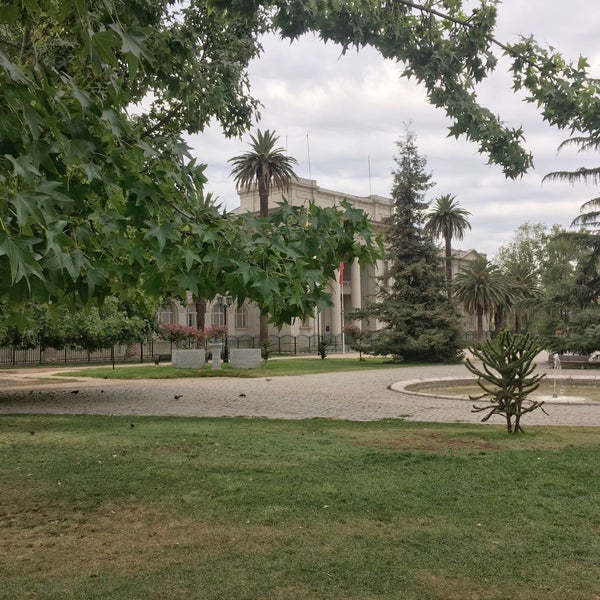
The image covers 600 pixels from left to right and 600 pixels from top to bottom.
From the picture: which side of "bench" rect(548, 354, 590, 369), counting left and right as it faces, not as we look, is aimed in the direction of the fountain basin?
front

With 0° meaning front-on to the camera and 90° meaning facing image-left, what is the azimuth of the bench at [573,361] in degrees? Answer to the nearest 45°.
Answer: approximately 0°

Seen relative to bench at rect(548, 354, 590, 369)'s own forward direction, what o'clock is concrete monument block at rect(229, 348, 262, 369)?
The concrete monument block is roughly at 2 o'clock from the bench.

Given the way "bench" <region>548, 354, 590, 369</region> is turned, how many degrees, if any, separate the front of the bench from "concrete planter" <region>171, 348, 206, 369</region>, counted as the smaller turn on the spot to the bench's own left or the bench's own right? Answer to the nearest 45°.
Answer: approximately 45° to the bench's own right

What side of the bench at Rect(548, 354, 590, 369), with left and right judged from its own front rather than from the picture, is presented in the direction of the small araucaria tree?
front

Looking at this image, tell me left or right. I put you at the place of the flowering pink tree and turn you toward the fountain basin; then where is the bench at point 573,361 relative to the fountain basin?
left

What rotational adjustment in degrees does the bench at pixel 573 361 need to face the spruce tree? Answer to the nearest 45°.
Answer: approximately 90° to its right

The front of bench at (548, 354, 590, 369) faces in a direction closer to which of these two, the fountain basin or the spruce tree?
the fountain basin

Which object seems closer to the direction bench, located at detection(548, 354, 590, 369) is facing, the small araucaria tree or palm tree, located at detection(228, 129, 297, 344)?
the small araucaria tree
